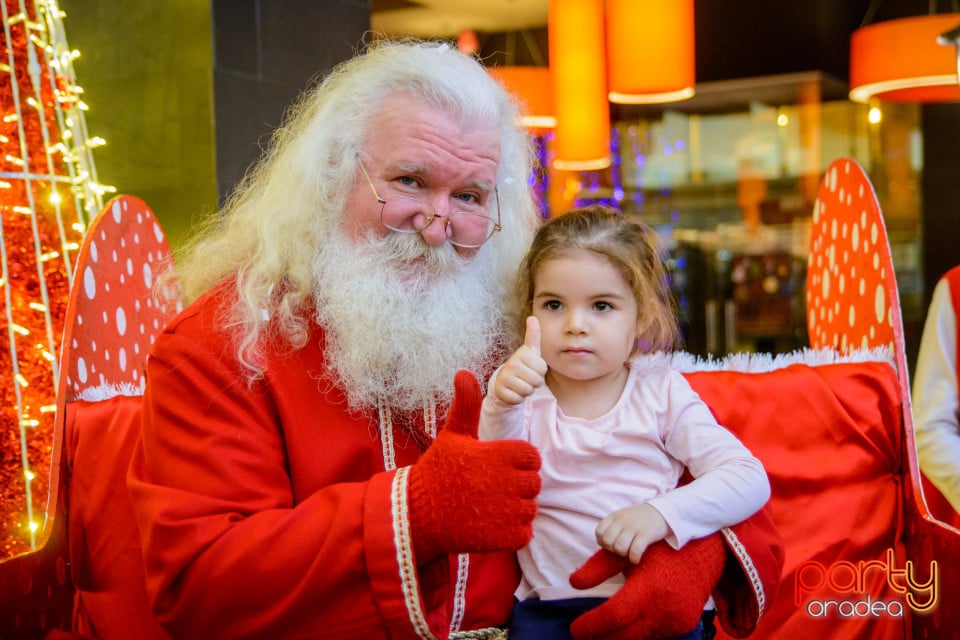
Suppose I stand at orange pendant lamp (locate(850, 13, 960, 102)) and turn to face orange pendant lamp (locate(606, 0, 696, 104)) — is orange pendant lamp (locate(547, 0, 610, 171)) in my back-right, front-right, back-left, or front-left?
front-right

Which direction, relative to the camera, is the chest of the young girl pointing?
toward the camera

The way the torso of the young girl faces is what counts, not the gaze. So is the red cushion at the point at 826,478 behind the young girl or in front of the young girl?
behind

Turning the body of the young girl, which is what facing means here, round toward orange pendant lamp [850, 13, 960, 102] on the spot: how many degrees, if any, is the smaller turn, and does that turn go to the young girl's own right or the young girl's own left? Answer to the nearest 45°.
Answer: approximately 135° to the young girl's own left

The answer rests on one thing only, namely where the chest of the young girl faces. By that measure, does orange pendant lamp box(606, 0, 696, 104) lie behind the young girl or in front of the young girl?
behind

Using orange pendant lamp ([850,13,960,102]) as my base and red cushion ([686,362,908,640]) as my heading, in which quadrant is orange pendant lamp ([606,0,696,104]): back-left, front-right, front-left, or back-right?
front-right

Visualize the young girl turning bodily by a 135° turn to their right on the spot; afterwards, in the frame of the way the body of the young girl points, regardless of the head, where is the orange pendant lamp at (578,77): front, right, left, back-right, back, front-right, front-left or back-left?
front-right

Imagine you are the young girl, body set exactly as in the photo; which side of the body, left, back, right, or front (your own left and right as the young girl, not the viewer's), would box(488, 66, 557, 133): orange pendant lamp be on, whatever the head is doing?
back

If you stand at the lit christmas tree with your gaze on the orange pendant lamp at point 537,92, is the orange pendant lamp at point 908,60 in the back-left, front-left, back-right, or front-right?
front-right

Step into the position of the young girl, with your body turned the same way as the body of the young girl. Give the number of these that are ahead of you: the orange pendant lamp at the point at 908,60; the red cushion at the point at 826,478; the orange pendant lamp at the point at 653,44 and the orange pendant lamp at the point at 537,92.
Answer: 0

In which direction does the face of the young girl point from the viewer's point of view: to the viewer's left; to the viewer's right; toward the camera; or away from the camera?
toward the camera

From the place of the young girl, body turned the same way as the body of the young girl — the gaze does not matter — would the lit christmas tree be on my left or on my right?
on my right
